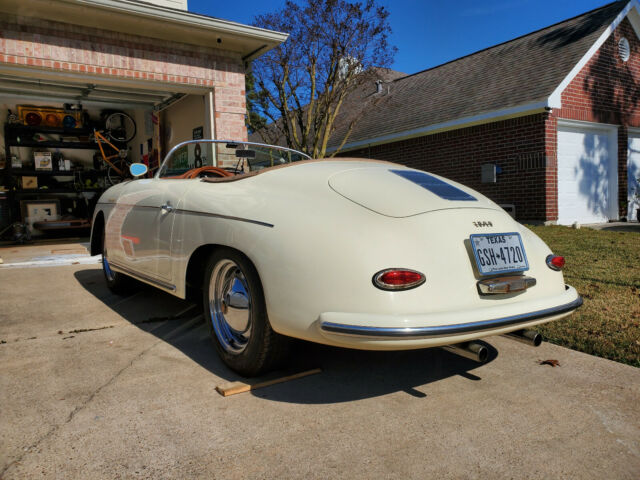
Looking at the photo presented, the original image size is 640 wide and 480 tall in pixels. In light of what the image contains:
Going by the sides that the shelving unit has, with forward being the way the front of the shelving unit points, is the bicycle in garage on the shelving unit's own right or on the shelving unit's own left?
on the shelving unit's own left

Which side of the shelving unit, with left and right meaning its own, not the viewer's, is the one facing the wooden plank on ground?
front

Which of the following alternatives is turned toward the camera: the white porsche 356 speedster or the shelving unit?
the shelving unit

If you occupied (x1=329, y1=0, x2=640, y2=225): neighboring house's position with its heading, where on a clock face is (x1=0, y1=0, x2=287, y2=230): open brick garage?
(x1=0, y1=0, x2=287, y2=230): open brick garage is roughly at 3 o'clock from (x1=329, y1=0, x2=640, y2=225): neighboring house.

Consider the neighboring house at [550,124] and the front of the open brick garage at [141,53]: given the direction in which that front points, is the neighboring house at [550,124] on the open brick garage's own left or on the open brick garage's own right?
on the open brick garage's own left

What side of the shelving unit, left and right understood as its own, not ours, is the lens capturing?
front

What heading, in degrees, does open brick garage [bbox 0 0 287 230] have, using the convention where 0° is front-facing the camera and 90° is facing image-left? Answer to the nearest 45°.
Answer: approximately 315°

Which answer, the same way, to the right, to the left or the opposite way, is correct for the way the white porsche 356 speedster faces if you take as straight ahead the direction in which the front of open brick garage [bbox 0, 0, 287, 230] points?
the opposite way

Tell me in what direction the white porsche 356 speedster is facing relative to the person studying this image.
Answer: facing away from the viewer and to the left of the viewer

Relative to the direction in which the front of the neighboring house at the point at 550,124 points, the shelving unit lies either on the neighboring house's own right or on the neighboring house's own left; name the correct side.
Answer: on the neighboring house's own right

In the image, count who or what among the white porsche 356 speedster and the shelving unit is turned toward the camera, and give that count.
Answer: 1

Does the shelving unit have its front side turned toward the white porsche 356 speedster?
yes
